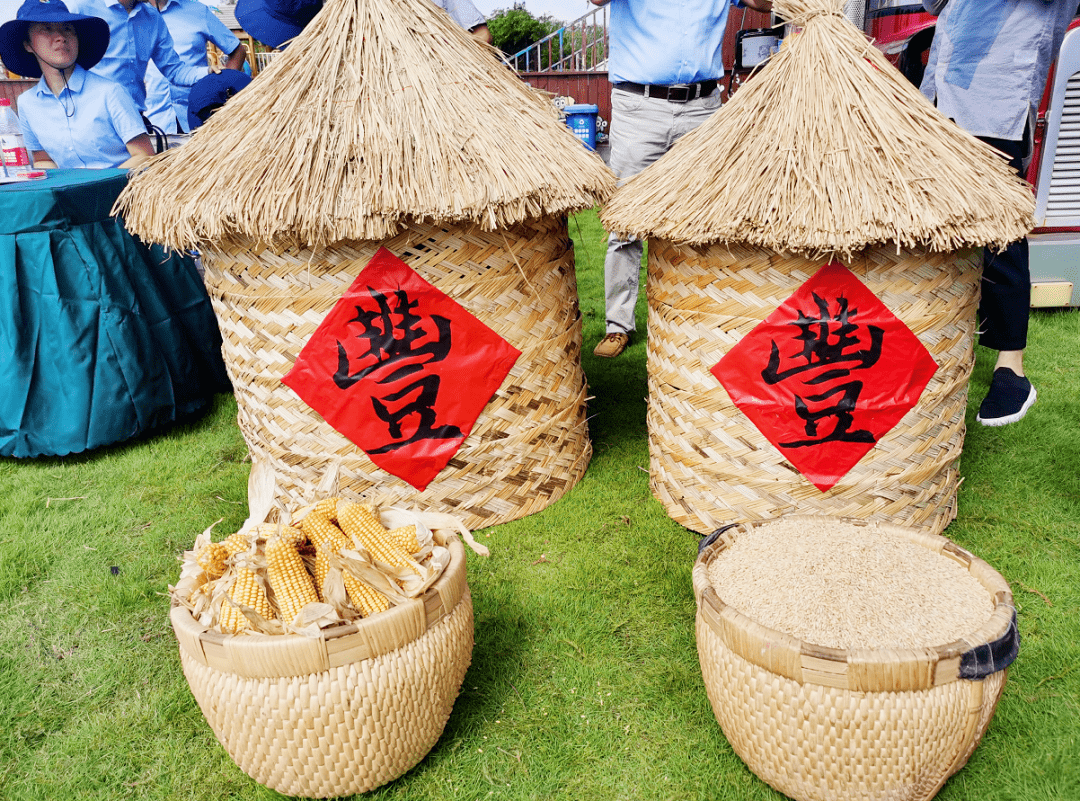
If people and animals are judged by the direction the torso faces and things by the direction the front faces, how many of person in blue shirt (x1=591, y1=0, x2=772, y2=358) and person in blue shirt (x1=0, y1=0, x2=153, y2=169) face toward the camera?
2

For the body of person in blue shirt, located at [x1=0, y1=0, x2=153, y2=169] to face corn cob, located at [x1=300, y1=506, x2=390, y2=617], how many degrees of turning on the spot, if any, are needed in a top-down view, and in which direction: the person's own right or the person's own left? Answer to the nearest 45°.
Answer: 0° — they already face it

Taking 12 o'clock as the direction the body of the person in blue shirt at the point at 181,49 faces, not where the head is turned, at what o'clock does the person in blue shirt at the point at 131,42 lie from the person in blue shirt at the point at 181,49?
the person in blue shirt at the point at 131,42 is roughly at 11 o'clock from the person in blue shirt at the point at 181,49.

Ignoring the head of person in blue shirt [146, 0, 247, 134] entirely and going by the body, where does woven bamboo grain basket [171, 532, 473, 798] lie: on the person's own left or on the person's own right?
on the person's own left

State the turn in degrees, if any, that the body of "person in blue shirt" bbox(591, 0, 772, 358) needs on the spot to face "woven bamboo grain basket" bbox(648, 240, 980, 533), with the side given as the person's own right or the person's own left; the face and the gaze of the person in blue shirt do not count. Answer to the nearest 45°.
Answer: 0° — they already face it
